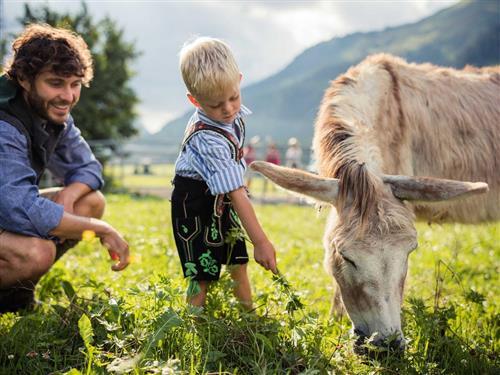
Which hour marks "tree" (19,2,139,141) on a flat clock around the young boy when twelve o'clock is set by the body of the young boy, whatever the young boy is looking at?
The tree is roughly at 7 o'clock from the young boy.

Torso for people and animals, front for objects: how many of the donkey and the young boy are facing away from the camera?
0

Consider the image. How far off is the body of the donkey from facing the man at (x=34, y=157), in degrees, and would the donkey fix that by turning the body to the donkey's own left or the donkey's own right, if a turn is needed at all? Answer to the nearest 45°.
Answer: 0° — it already faces them

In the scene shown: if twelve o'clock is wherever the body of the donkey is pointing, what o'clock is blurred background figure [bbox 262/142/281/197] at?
The blurred background figure is roughly at 4 o'clock from the donkey.

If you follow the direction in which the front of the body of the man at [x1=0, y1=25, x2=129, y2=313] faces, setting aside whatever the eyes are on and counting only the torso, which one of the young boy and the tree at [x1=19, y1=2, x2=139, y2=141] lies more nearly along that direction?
the young boy

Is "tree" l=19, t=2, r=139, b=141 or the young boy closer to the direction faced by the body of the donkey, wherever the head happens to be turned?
the young boy

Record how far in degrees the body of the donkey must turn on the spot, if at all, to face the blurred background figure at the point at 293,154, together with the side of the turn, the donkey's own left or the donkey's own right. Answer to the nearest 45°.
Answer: approximately 135° to the donkey's own right

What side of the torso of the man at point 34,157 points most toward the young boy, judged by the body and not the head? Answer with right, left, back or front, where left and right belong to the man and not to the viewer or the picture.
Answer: front

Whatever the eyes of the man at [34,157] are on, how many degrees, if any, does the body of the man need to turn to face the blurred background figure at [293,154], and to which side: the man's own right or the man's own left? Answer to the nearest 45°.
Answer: approximately 90° to the man's own left

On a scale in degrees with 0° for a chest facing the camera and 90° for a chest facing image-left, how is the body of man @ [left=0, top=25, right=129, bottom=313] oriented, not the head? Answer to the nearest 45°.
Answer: approximately 315°

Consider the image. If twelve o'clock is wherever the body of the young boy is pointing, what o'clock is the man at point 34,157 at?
The man is roughly at 5 o'clock from the young boy.

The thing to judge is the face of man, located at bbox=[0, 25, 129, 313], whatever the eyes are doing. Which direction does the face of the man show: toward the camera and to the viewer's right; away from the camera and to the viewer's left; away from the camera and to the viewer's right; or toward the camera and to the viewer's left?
toward the camera and to the viewer's right

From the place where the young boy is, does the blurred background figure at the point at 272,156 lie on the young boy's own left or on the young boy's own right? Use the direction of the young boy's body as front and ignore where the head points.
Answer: on the young boy's own left

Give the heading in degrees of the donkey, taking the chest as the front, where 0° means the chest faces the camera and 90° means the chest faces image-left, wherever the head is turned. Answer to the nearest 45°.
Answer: approximately 45°

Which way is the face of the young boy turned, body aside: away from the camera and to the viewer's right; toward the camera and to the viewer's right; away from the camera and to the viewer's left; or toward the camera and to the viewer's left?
toward the camera and to the viewer's right
